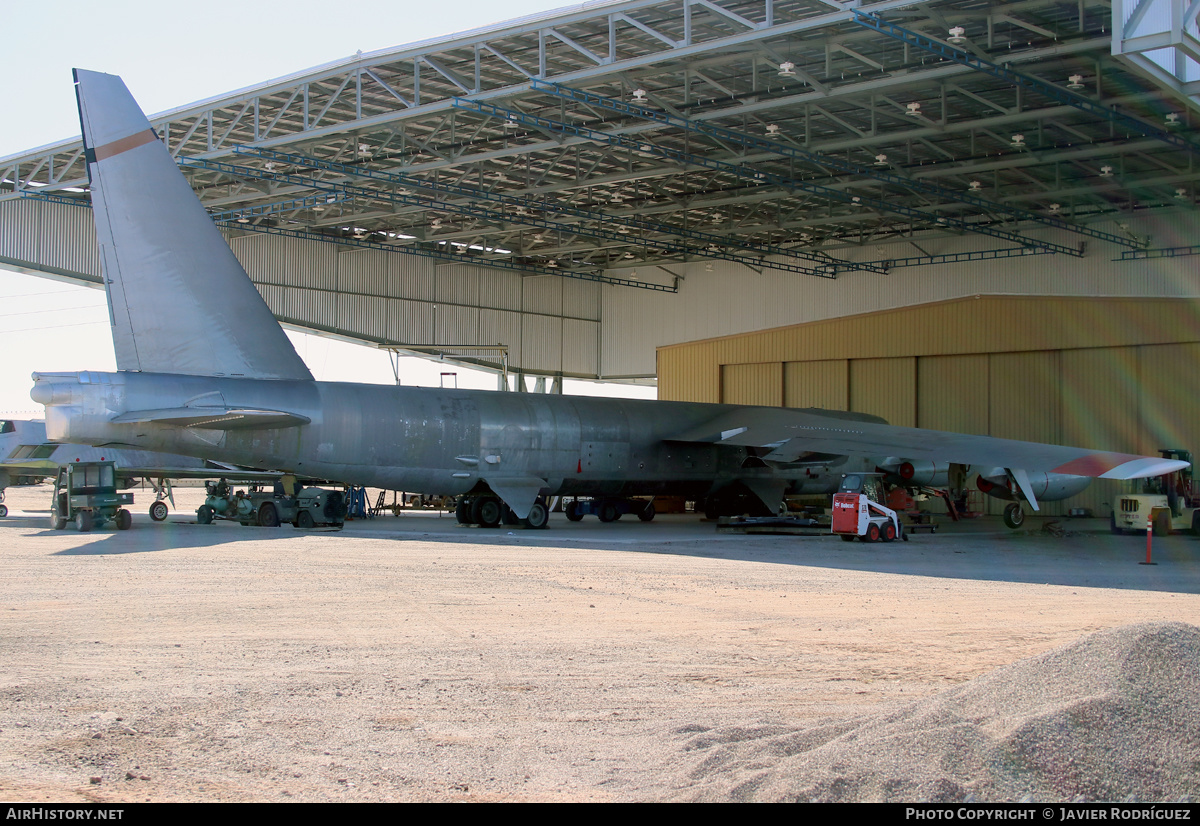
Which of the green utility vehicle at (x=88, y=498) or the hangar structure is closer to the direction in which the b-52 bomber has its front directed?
the hangar structure

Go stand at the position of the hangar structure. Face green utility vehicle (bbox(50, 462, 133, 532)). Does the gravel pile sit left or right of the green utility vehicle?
left

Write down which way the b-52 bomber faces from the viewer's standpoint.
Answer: facing away from the viewer and to the right of the viewer

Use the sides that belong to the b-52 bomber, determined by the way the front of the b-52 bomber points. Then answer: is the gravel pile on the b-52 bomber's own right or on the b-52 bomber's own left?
on the b-52 bomber's own right
